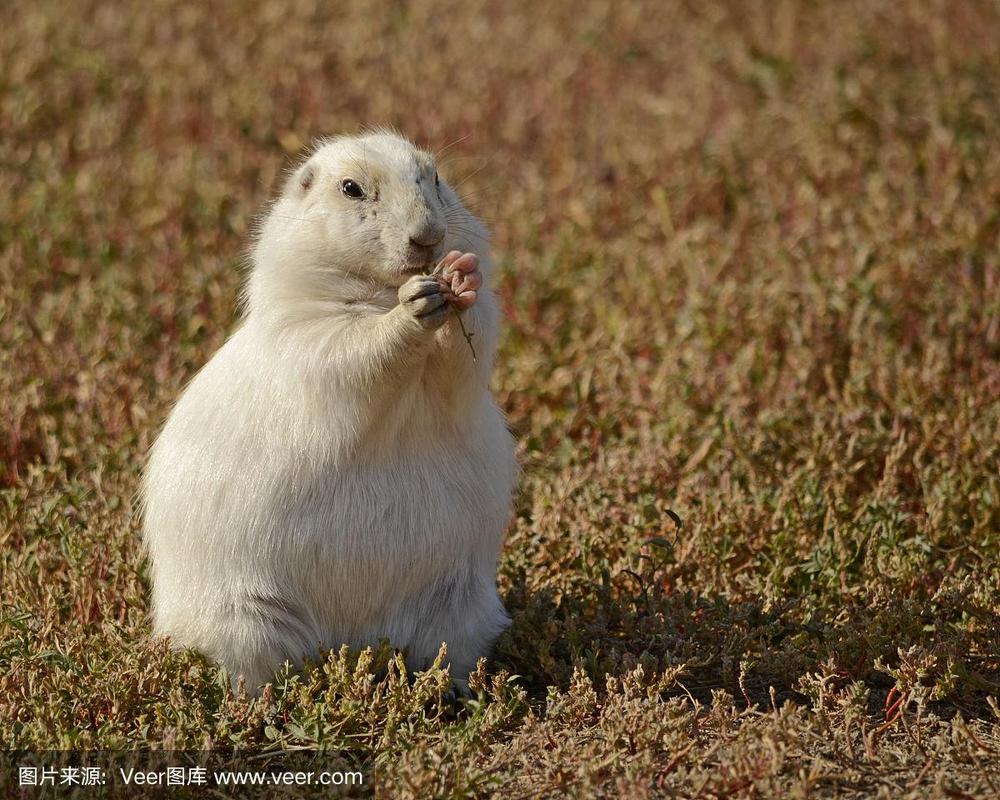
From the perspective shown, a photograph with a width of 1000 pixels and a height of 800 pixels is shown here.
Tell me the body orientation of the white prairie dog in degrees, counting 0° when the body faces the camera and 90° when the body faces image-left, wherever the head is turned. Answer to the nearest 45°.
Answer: approximately 315°
